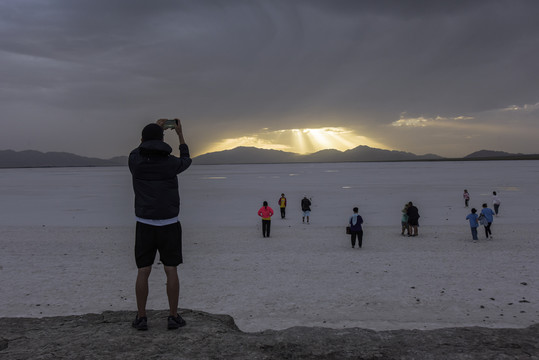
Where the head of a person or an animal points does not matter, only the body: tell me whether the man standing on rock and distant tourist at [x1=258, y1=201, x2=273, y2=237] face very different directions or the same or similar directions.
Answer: same or similar directions

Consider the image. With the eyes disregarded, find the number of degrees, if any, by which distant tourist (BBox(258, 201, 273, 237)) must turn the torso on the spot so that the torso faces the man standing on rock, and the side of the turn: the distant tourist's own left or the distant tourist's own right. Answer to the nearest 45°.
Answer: approximately 180°

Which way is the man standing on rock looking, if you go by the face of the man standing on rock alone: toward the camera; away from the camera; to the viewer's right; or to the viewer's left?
away from the camera

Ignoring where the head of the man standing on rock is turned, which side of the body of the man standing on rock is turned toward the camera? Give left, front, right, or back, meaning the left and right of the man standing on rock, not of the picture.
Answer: back

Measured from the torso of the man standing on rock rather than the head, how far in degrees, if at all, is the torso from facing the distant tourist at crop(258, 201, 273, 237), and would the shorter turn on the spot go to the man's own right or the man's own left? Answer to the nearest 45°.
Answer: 0° — they already face them

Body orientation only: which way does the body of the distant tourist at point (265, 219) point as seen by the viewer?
away from the camera
